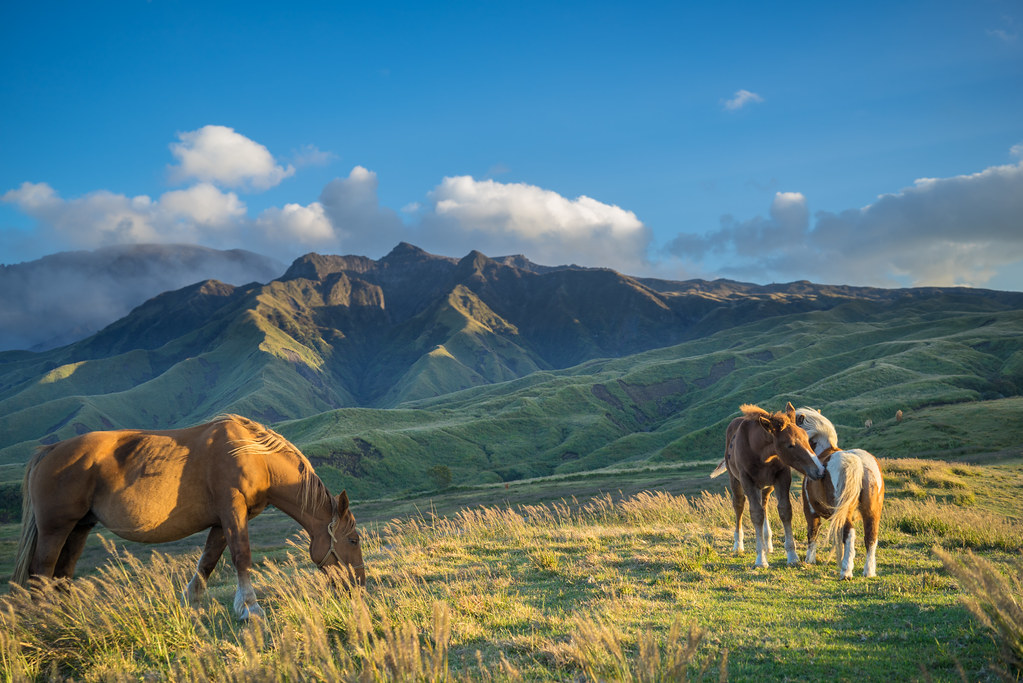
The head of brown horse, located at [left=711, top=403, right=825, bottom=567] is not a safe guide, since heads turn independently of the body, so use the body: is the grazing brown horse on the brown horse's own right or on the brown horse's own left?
on the brown horse's own right

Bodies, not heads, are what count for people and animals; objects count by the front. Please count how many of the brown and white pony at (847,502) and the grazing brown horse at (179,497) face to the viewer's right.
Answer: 1

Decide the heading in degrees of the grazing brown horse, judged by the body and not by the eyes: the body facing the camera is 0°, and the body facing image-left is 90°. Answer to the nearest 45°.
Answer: approximately 270°

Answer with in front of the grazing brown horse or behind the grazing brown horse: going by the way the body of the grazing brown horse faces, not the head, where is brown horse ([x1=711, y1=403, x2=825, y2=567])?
in front

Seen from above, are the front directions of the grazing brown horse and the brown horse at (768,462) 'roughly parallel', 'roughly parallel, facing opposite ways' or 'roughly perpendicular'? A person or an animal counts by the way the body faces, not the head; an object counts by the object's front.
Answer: roughly perpendicular

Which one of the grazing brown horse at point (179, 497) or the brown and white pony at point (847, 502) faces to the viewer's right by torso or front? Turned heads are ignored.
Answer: the grazing brown horse
